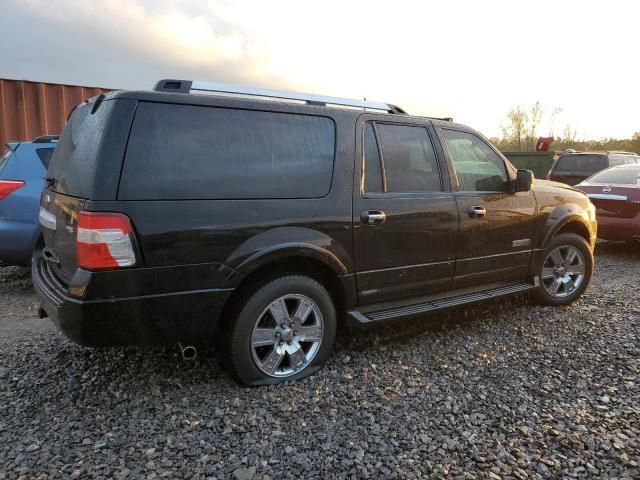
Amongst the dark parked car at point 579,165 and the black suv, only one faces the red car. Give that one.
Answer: the black suv

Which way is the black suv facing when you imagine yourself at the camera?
facing away from the viewer and to the right of the viewer

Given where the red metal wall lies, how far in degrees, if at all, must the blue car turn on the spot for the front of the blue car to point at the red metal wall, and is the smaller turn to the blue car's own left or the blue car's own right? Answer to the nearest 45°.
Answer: approximately 45° to the blue car's own left

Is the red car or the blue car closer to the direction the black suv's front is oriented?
the red car

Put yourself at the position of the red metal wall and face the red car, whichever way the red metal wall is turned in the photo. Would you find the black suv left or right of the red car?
right

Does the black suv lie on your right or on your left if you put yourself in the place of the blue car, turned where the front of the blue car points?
on your right

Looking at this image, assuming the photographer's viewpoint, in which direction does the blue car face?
facing away from the viewer and to the right of the viewer

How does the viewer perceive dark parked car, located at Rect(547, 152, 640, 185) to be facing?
facing away from the viewer and to the right of the viewer

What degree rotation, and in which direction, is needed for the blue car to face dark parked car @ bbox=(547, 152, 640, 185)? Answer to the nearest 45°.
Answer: approximately 45° to its right

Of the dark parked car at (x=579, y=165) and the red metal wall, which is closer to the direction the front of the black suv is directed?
the dark parked car

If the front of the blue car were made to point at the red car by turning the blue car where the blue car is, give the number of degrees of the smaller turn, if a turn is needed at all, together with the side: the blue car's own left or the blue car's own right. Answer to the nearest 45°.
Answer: approximately 45° to the blue car's own right
